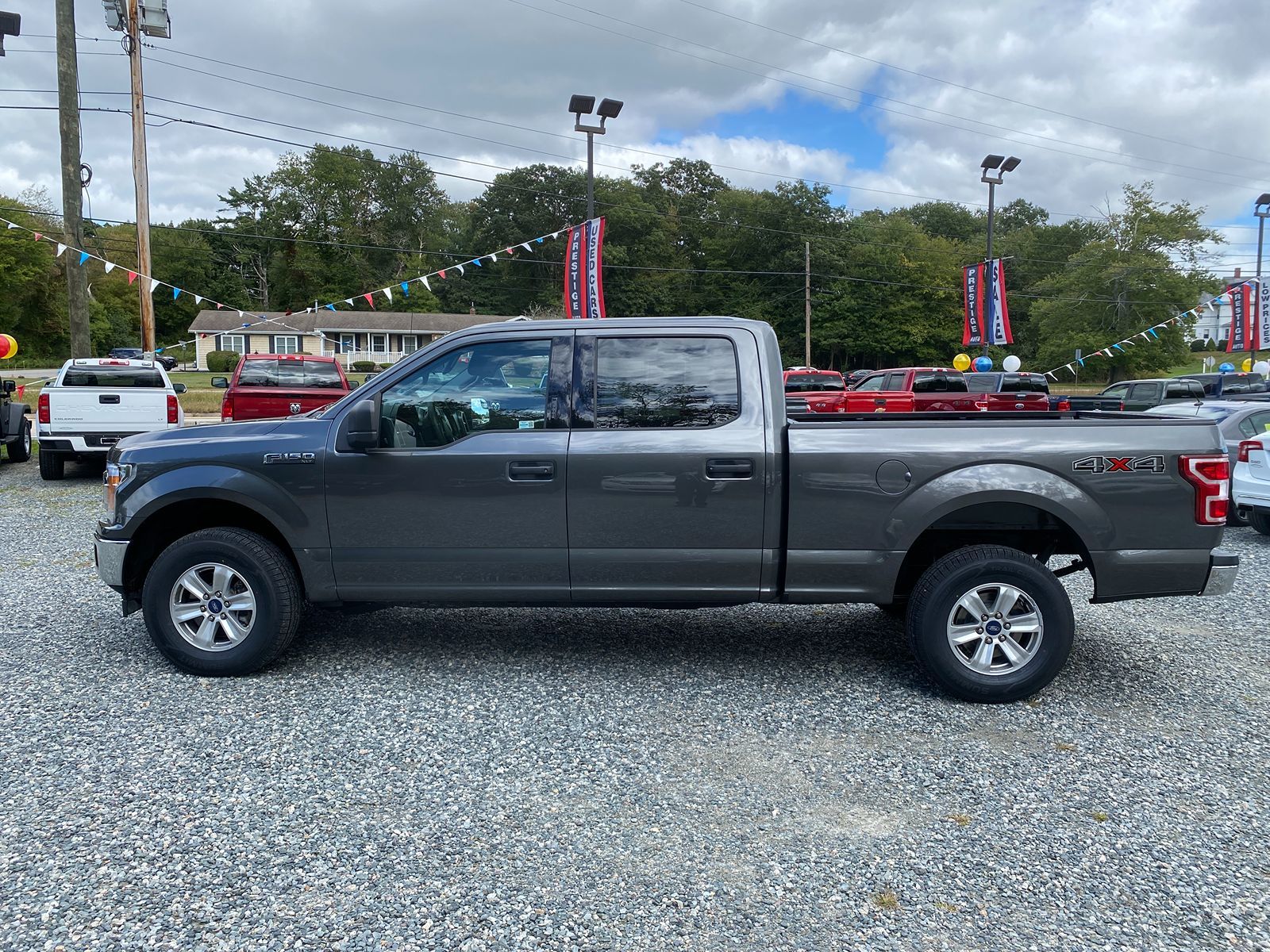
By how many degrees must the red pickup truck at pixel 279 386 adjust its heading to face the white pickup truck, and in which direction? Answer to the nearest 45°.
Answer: approximately 135° to its left

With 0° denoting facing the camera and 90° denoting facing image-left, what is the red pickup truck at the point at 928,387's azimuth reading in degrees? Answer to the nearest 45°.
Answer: approximately 135°

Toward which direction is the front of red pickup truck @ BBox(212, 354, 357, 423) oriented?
away from the camera

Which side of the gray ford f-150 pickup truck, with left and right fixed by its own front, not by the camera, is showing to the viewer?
left

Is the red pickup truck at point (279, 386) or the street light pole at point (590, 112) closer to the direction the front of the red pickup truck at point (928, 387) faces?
the street light pole

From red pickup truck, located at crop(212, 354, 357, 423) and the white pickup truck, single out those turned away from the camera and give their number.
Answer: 2

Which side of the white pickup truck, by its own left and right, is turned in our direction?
back
